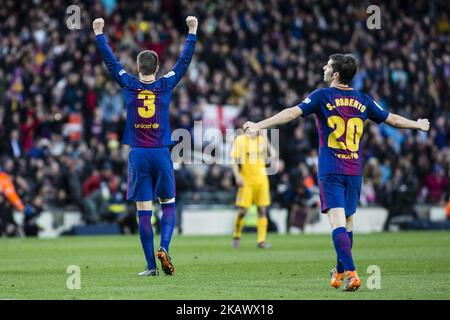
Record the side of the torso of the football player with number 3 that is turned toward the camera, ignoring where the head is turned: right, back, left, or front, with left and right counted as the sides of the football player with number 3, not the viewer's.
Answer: back

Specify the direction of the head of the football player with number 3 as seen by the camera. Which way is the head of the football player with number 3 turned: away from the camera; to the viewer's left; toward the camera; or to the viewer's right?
away from the camera

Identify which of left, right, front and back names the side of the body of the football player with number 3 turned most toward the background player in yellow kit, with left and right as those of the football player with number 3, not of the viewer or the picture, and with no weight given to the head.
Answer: front
